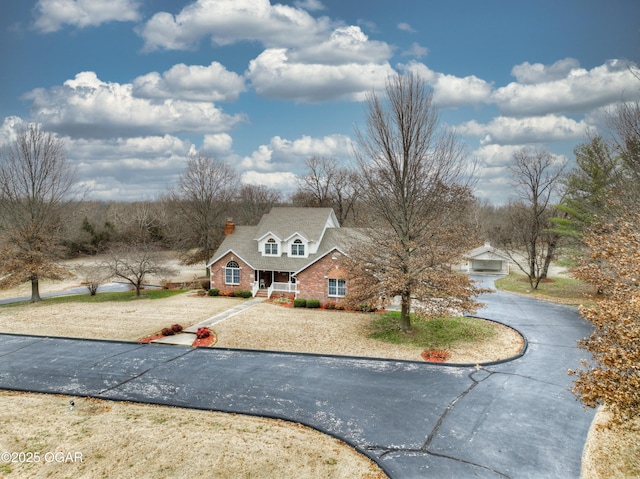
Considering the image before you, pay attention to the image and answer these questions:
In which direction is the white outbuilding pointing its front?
toward the camera

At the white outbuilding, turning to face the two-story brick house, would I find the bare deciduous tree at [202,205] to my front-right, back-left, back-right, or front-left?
front-right

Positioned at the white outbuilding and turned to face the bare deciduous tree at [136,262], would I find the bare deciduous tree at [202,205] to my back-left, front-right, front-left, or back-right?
front-right

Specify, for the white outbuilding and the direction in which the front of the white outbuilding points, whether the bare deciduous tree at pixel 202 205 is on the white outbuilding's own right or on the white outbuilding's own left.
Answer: on the white outbuilding's own right

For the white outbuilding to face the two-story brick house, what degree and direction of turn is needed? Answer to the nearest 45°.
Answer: approximately 45° to its right

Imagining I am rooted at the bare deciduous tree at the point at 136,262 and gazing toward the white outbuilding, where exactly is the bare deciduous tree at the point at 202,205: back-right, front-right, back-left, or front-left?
front-left

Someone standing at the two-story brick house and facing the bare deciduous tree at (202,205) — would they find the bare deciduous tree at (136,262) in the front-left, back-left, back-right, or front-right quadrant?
front-left

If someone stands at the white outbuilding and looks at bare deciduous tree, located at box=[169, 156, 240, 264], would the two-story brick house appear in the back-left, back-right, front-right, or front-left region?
front-left

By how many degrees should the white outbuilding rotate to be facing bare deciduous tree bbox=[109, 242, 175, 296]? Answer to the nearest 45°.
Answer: approximately 45° to its right
